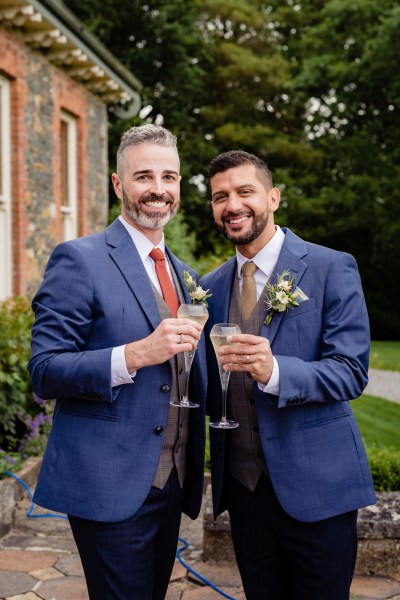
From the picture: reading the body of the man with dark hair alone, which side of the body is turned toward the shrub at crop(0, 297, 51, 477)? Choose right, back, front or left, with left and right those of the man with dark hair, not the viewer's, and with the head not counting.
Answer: right

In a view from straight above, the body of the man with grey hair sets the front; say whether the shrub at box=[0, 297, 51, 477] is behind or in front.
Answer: behind

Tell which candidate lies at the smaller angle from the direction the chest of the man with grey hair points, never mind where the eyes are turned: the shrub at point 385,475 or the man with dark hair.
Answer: the man with dark hair

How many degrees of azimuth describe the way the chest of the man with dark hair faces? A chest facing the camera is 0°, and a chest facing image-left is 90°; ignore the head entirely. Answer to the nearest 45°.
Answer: approximately 45°

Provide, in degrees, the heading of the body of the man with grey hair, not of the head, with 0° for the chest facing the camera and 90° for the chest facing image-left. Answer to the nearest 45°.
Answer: approximately 315°

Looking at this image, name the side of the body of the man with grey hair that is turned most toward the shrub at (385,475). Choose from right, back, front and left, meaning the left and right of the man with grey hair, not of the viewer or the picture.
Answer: left
